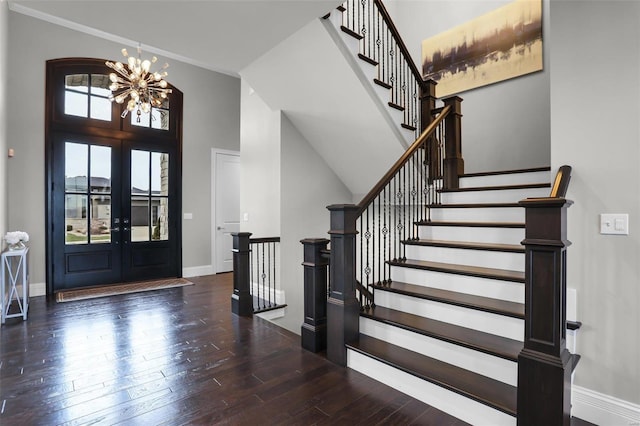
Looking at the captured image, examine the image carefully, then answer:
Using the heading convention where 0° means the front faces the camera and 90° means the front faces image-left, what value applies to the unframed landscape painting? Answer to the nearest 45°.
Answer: approximately 45°

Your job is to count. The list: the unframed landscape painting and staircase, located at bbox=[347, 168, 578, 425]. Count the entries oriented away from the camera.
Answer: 0

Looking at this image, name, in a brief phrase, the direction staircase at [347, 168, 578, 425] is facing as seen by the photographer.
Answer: facing the viewer and to the left of the viewer

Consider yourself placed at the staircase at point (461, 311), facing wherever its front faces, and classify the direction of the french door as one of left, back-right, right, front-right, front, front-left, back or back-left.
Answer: front-right

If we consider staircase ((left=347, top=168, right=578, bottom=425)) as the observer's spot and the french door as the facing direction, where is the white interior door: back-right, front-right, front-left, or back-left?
front-right

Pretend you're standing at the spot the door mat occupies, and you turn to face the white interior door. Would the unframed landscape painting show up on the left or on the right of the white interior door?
right

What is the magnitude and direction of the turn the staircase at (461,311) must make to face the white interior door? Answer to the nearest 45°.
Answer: approximately 90° to its right
